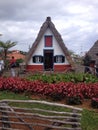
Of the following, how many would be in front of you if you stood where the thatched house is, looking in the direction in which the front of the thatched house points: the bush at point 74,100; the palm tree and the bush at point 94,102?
2

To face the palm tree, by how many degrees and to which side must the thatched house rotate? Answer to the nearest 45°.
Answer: approximately 135° to its right

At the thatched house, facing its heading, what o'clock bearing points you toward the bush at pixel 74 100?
The bush is roughly at 12 o'clock from the thatched house.

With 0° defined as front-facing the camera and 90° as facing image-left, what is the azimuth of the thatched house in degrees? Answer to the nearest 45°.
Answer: approximately 0°

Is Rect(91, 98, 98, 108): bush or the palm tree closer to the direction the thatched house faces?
the bush

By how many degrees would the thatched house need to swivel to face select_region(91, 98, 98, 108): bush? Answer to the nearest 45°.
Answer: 0° — it already faces it

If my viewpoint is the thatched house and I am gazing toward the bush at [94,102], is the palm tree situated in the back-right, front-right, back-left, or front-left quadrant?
back-right
